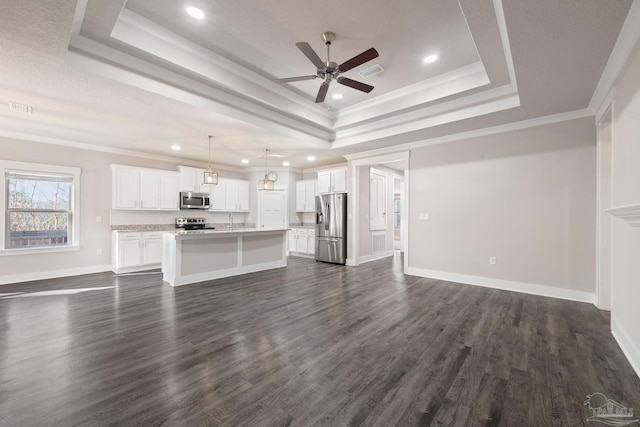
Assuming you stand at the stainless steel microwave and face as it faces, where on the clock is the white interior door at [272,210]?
The white interior door is roughly at 10 o'clock from the stainless steel microwave.

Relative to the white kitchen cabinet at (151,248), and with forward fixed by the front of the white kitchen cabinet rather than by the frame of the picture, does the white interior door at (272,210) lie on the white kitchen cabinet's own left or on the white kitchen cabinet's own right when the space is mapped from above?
on the white kitchen cabinet's own left

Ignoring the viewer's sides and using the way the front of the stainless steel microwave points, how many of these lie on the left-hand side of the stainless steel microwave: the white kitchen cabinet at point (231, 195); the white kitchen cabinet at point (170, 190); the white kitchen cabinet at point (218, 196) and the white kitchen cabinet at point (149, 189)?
2

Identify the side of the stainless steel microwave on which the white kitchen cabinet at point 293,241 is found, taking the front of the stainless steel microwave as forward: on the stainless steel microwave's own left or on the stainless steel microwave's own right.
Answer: on the stainless steel microwave's own left

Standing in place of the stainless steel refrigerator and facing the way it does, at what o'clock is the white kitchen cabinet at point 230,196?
The white kitchen cabinet is roughly at 2 o'clock from the stainless steel refrigerator.

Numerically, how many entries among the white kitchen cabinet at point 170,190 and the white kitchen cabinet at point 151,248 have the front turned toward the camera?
2

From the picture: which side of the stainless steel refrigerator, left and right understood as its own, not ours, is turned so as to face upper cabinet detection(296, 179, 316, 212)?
right
